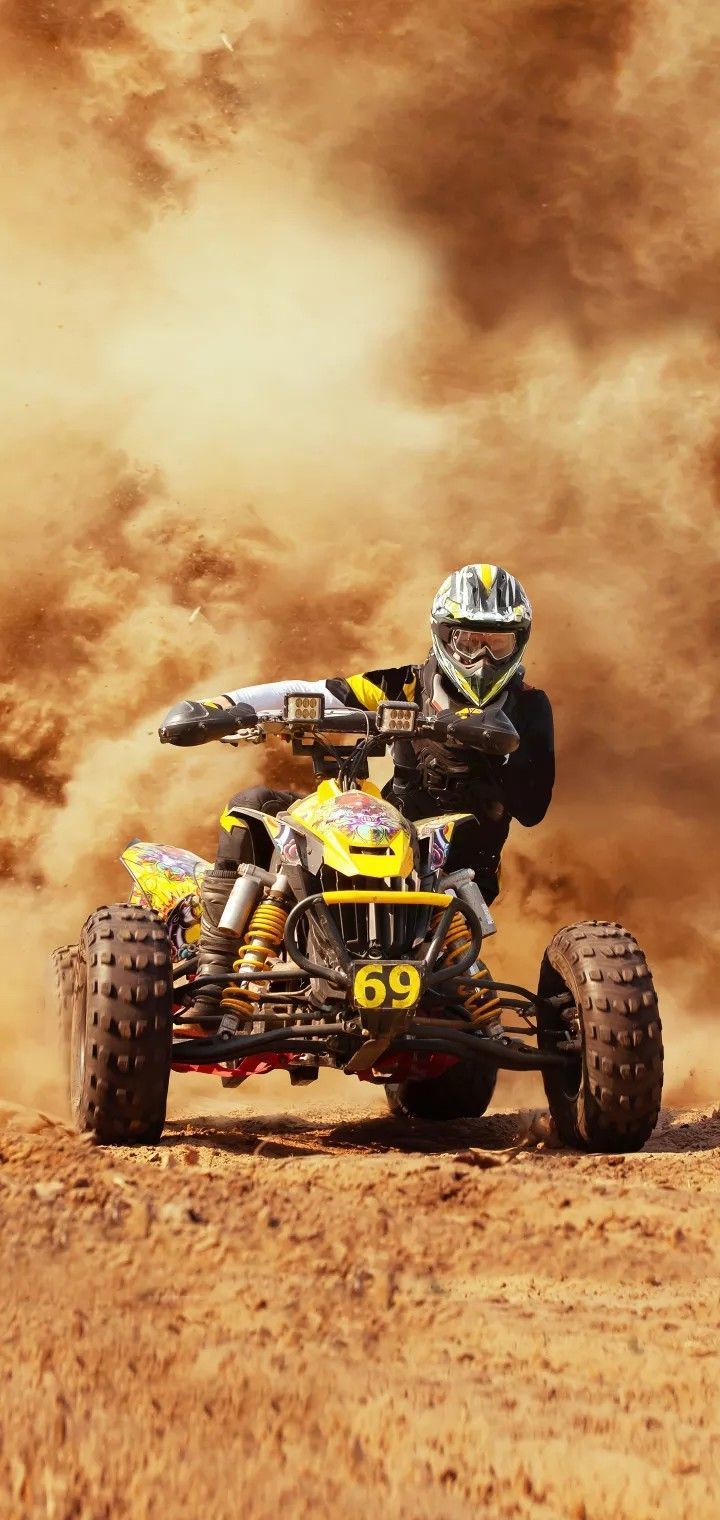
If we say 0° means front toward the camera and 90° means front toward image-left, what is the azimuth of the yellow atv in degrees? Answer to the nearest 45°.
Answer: approximately 0°

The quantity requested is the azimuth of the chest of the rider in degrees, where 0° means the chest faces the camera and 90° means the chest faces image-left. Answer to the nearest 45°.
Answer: approximately 0°
